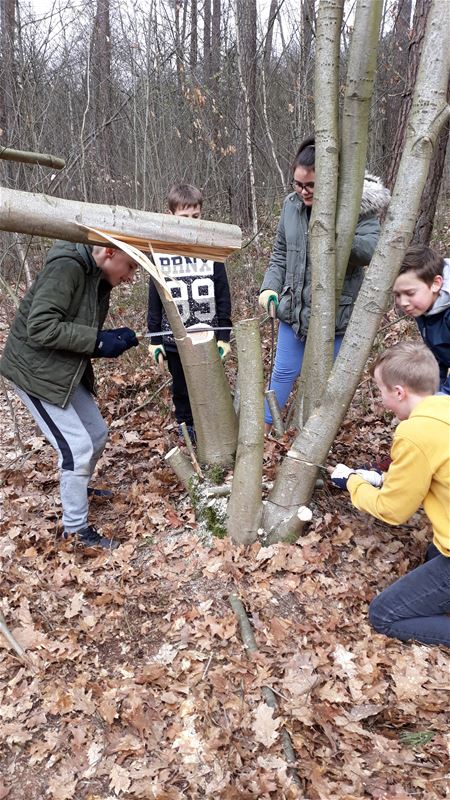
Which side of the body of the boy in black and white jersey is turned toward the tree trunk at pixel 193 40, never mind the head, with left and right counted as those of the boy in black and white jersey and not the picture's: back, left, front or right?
back

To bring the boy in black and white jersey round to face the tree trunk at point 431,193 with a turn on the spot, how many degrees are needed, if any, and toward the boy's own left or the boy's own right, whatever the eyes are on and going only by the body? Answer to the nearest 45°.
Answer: approximately 135° to the boy's own left

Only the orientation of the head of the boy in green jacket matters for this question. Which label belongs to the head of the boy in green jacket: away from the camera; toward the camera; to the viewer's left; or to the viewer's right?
to the viewer's right

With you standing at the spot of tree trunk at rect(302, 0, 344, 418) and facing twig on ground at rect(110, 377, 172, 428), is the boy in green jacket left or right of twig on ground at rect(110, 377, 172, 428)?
left

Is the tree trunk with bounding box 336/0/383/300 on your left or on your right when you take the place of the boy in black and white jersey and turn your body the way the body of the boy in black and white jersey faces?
on your left

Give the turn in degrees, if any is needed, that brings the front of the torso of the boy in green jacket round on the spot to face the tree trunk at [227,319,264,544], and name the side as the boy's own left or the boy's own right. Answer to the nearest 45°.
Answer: approximately 45° to the boy's own right

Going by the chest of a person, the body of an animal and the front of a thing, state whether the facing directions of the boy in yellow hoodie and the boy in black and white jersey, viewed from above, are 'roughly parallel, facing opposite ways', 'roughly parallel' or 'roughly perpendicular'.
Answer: roughly perpendicular

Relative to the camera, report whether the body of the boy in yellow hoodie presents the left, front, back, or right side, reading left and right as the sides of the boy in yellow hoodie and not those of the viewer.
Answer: left

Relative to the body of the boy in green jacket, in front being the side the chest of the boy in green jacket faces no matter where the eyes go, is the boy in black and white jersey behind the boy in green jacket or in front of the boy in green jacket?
in front

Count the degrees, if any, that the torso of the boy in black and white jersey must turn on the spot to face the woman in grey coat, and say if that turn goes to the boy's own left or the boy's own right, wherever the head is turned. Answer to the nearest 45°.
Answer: approximately 45° to the boy's own left

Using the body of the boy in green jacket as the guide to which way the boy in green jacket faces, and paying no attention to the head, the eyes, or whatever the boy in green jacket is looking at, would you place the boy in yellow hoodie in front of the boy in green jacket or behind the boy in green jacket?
in front

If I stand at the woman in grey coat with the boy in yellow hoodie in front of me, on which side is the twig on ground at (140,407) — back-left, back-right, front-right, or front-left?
back-right

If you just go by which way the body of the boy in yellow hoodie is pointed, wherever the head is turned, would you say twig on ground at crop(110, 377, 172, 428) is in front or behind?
in front

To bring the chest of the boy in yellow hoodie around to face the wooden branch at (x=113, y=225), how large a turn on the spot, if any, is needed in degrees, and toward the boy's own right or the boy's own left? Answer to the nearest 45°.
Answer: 0° — they already face it

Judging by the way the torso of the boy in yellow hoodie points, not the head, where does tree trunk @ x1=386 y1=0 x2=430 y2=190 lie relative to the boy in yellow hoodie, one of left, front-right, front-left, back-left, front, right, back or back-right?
right

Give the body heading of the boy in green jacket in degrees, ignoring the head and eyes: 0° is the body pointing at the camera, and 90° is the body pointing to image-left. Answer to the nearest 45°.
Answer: approximately 270°
